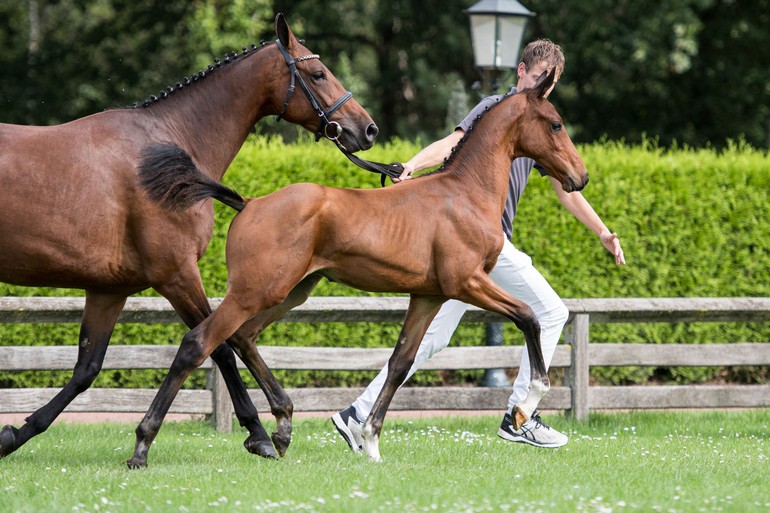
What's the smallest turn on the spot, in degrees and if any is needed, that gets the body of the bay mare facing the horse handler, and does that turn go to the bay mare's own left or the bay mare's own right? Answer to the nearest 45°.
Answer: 0° — it already faces them

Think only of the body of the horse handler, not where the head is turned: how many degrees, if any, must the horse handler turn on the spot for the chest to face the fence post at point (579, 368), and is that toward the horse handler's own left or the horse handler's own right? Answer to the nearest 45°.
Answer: approximately 90° to the horse handler's own left

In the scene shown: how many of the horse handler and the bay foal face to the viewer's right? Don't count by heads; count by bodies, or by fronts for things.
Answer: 2

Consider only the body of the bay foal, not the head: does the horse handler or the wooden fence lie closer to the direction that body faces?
the horse handler

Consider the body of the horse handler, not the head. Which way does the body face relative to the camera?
to the viewer's right

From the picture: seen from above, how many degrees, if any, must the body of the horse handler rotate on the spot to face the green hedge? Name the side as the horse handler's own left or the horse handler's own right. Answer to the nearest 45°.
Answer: approximately 90° to the horse handler's own left

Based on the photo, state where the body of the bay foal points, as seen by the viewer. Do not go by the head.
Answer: to the viewer's right

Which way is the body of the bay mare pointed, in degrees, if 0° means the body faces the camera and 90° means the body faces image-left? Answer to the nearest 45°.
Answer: approximately 270°
